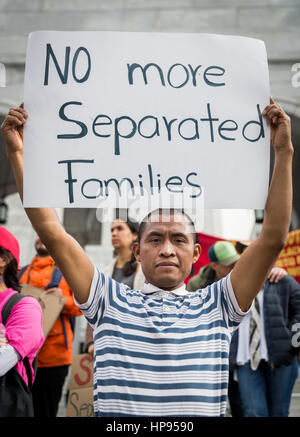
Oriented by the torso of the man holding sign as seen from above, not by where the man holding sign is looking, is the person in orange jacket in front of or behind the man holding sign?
behind

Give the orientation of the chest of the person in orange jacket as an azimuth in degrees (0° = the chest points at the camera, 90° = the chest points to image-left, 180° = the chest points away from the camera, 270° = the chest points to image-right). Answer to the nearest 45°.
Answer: approximately 45°

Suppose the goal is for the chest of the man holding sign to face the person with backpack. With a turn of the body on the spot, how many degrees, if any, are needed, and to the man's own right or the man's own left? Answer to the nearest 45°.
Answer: approximately 135° to the man's own right

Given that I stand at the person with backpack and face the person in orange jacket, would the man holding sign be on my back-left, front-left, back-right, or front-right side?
back-right

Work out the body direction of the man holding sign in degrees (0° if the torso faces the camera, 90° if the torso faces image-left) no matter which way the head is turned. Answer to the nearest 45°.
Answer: approximately 0°

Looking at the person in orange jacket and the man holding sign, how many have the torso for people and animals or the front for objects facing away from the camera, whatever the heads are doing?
0

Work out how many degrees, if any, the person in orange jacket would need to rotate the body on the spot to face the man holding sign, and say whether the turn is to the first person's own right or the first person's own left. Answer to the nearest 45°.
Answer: approximately 45° to the first person's own left
